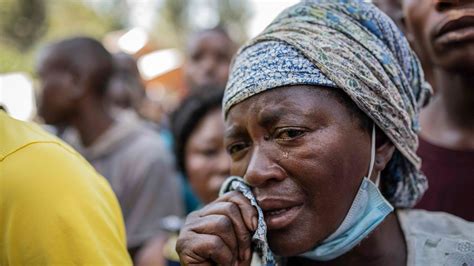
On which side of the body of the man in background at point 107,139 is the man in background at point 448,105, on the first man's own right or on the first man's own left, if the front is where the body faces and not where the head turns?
on the first man's own left

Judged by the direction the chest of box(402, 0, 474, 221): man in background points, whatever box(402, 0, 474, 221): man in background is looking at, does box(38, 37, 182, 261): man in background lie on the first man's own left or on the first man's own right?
on the first man's own right

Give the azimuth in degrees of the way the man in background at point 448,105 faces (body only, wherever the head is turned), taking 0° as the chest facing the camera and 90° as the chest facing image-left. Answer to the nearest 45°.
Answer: approximately 0°
